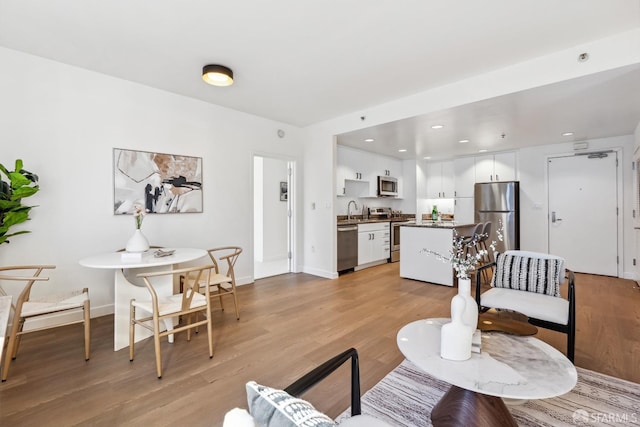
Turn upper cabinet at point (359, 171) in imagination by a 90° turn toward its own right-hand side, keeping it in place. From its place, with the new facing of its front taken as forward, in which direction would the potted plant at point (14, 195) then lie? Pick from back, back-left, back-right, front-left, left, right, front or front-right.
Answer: front

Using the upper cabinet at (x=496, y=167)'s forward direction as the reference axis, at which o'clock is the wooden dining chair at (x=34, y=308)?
The wooden dining chair is roughly at 1 o'clock from the upper cabinet.

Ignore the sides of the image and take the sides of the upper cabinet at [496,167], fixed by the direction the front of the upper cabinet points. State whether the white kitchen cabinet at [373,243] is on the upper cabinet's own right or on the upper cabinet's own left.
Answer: on the upper cabinet's own right

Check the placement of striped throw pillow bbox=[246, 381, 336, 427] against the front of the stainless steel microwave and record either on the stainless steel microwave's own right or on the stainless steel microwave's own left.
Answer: on the stainless steel microwave's own right

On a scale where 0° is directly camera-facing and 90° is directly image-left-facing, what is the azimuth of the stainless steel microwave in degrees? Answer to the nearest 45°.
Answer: approximately 315°

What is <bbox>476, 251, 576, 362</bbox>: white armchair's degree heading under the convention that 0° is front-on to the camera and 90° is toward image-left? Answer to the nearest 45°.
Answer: approximately 45°

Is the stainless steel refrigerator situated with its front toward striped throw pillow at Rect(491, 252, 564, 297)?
yes

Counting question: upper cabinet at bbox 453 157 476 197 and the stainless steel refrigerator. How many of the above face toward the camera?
2
